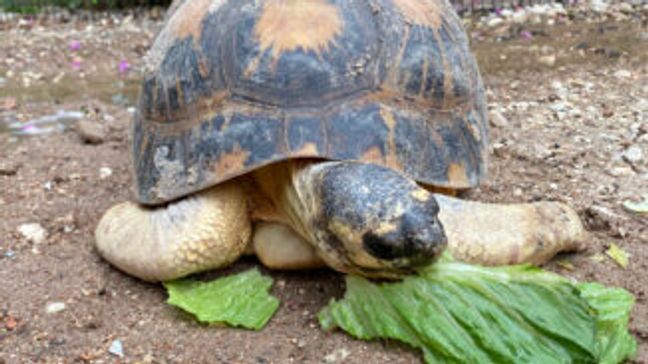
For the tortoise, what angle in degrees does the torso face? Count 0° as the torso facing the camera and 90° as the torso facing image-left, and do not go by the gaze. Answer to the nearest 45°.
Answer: approximately 0°

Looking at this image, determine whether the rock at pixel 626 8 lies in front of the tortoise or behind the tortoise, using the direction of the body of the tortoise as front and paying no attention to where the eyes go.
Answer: behind

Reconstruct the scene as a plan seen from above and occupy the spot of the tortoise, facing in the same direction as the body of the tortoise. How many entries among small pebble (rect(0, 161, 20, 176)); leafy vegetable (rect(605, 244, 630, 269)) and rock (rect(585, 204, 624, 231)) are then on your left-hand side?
2

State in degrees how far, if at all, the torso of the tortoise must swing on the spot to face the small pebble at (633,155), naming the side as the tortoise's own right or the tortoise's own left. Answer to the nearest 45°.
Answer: approximately 135° to the tortoise's own left

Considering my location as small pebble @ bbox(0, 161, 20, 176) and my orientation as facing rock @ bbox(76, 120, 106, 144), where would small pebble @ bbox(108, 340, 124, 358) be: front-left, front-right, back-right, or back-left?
back-right

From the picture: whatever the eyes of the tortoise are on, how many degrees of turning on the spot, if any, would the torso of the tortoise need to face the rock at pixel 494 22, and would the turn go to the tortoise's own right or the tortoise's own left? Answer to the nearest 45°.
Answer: approximately 180°

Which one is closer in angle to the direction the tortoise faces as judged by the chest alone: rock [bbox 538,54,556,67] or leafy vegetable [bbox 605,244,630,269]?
the leafy vegetable

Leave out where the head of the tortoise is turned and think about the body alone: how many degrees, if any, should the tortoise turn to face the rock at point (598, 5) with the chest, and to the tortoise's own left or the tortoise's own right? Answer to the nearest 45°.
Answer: approximately 135° to the tortoise's own left

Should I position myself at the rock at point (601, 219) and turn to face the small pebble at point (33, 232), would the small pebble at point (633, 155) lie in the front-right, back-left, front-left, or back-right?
back-right

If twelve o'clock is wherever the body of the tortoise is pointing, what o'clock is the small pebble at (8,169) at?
The small pebble is roughly at 4 o'clock from the tortoise.

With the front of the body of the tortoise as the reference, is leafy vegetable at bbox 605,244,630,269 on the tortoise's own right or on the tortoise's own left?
on the tortoise's own left
